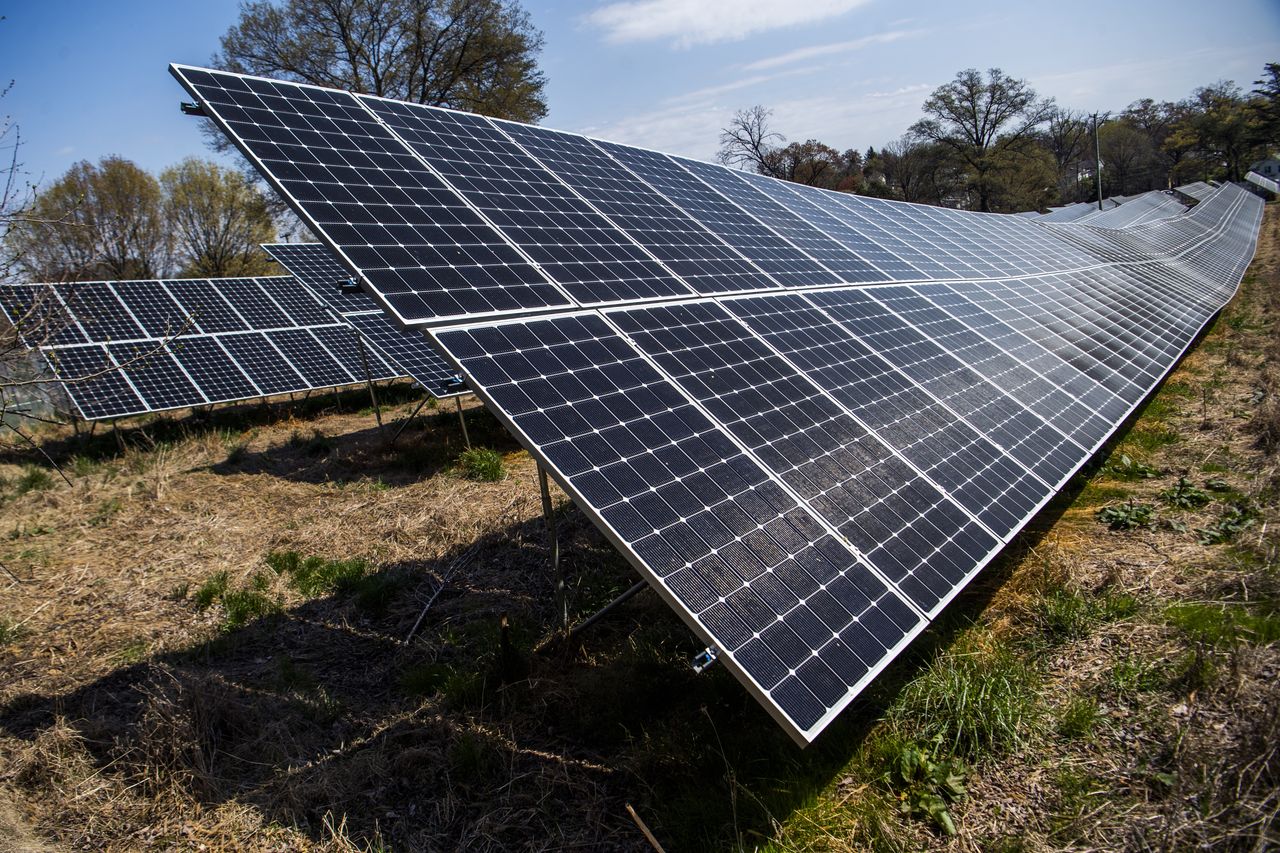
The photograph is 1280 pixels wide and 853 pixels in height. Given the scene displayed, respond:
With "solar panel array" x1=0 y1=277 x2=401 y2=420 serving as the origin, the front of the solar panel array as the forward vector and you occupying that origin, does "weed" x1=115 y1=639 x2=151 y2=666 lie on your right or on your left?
on your right

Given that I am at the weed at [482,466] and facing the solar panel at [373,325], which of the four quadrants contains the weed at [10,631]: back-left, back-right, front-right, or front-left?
back-left

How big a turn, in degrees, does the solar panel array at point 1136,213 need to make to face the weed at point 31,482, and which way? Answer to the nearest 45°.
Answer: approximately 45° to its right

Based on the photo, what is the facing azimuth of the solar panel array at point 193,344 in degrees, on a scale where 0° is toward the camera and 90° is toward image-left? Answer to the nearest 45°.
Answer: approximately 315°

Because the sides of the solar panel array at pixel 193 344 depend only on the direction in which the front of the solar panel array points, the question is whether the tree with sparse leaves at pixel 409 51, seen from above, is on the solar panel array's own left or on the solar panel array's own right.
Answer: on the solar panel array's own left

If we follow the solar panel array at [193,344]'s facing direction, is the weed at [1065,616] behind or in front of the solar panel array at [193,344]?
in front
